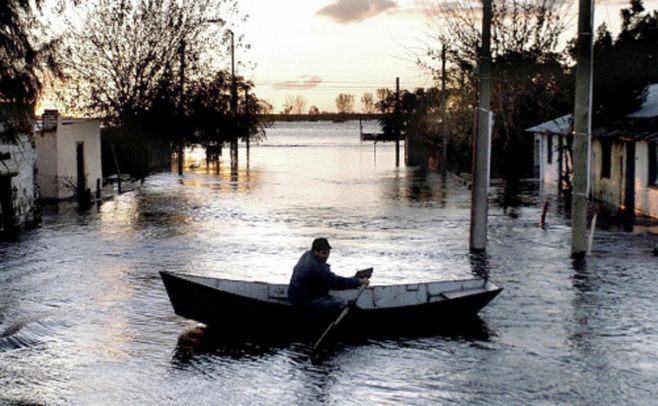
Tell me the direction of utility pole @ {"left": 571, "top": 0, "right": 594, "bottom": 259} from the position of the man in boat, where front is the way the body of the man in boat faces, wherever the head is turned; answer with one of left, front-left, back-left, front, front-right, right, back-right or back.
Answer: front-left

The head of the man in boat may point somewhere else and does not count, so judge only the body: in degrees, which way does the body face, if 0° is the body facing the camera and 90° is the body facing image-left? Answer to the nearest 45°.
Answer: approximately 270°

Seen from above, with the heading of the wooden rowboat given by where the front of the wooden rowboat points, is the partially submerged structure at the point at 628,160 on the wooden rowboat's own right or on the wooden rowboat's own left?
on the wooden rowboat's own right

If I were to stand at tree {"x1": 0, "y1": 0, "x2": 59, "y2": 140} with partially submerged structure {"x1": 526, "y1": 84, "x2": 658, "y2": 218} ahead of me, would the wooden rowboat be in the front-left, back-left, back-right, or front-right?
front-right

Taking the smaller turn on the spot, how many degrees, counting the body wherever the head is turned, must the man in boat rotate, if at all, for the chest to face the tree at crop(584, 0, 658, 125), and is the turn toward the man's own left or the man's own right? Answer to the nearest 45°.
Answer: approximately 45° to the man's own left

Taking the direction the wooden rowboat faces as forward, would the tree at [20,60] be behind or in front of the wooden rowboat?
in front

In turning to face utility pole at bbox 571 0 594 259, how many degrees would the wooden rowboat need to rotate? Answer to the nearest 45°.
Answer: approximately 135° to its right

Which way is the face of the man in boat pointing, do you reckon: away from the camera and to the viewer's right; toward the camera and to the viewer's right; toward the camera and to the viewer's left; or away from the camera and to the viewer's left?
toward the camera and to the viewer's right

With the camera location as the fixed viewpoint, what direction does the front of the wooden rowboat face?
facing to the left of the viewer
